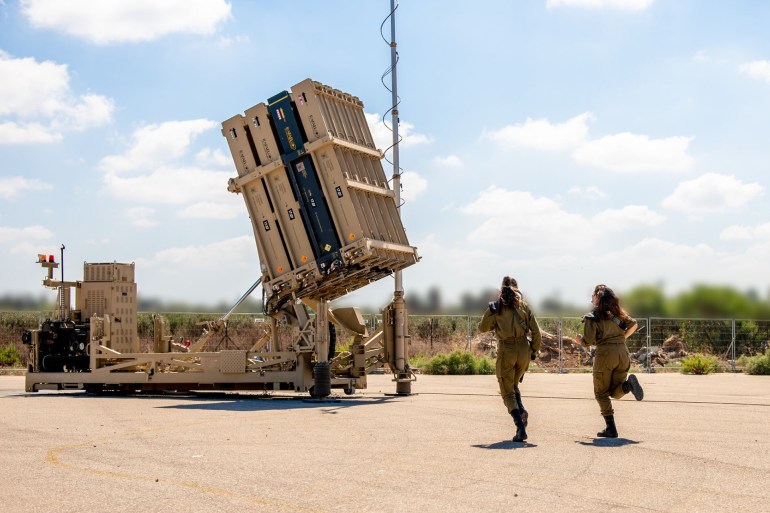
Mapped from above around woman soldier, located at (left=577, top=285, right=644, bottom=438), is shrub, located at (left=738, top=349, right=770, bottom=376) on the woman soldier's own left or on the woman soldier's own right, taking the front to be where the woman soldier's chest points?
on the woman soldier's own right

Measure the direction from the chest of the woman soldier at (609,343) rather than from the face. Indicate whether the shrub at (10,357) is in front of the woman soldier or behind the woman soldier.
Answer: in front

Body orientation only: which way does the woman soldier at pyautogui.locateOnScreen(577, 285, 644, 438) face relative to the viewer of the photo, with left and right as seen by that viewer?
facing away from the viewer and to the left of the viewer

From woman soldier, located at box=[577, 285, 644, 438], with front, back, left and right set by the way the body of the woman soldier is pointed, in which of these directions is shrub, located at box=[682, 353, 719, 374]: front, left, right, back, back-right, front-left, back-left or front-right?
front-right

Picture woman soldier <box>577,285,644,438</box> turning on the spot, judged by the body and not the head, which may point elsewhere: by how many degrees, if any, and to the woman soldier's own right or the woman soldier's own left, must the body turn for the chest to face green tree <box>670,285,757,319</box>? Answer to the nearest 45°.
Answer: approximately 45° to the woman soldier's own right

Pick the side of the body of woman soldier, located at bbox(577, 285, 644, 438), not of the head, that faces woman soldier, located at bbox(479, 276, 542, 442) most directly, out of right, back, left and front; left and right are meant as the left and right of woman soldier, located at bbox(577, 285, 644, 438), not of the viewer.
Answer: left

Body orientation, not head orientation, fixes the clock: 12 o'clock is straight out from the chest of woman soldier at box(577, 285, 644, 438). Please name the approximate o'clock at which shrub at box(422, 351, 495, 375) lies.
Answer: The shrub is roughly at 1 o'clock from the woman soldier.

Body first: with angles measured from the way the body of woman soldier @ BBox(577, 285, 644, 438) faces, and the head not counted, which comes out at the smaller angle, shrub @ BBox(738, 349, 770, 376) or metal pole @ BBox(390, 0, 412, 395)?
the metal pole

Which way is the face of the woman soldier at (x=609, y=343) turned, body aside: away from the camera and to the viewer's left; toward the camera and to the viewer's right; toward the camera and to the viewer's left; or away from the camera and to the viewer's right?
away from the camera and to the viewer's left
